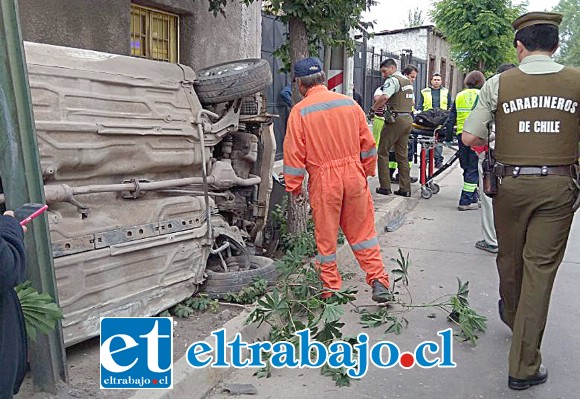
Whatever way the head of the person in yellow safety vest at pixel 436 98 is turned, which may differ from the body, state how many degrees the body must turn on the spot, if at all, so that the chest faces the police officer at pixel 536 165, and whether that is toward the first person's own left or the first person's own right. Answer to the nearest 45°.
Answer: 0° — they already face them

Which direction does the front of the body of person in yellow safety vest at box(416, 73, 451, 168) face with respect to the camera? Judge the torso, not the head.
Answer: toward the camera

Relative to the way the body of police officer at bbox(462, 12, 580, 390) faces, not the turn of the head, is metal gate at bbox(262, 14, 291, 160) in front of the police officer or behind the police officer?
in front

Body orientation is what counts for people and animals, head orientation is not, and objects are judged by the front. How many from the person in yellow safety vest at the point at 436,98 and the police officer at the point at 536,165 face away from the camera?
1

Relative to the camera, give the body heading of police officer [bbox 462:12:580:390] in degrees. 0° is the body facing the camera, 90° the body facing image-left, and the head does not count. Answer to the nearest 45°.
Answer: approximately 180°

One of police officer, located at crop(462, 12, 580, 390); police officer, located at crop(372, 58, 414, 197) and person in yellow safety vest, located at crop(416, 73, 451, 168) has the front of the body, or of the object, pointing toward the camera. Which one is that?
the person in yellow safety vest

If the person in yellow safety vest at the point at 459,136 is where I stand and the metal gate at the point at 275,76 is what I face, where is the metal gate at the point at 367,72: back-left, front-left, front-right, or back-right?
front-right

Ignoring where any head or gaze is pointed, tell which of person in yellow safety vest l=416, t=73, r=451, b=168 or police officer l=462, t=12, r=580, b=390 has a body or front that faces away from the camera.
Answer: the police officer

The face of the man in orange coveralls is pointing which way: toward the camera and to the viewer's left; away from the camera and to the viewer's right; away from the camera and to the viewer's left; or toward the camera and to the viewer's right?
away from the camera and to the viewer's left

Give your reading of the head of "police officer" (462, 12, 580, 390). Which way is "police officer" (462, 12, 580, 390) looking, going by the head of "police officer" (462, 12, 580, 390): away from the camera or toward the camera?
away from the camera

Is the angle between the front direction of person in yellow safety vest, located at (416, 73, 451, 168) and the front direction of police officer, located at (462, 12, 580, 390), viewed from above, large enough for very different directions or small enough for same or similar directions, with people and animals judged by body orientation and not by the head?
very different directions

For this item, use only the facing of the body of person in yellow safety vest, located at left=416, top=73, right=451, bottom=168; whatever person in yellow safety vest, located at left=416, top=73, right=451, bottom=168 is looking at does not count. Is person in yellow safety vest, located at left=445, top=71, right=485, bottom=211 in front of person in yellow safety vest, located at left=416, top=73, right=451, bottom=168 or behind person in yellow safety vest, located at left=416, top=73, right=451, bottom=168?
in front
